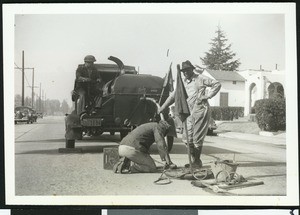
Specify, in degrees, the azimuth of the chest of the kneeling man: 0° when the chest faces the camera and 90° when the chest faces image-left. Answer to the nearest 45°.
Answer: approximately 270°

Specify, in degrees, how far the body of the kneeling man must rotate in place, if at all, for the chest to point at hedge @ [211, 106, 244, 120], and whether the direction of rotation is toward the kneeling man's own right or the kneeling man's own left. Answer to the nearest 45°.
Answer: approximately 90° to the kneeling man's own left

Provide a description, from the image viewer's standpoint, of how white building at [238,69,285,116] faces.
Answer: facing the viewer and to the left of the viewer

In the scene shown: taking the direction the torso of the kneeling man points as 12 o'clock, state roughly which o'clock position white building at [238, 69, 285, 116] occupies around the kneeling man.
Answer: The white building is roughly at 10 o'clock from the kneeling man.
